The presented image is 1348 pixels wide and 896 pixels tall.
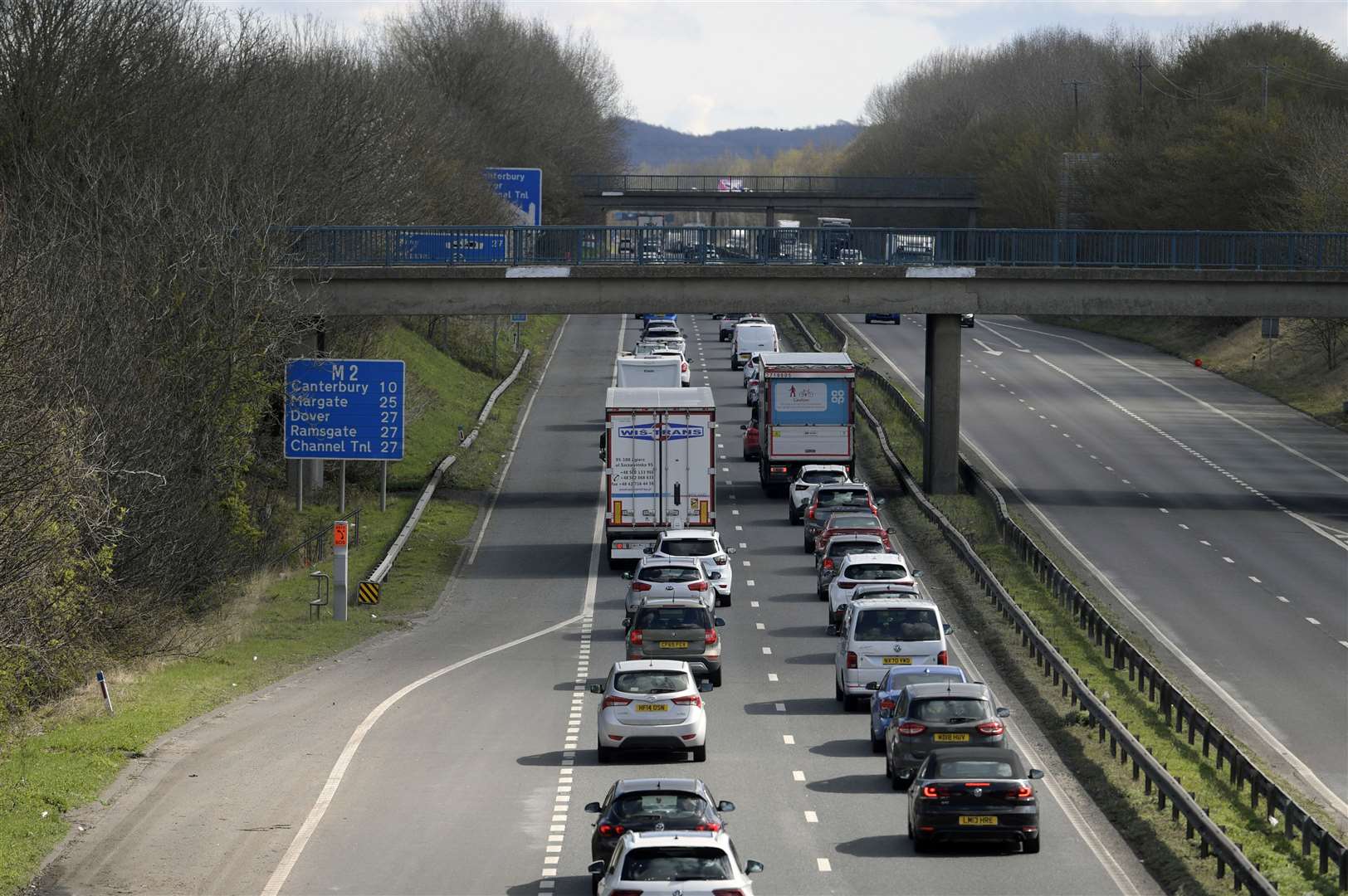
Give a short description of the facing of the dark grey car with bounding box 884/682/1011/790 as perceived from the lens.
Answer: facing away from the viewer

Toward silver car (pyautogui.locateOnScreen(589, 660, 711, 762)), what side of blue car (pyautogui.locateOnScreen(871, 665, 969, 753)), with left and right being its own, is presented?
left

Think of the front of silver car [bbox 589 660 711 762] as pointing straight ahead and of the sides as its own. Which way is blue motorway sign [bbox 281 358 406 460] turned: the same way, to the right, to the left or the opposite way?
the opposite way

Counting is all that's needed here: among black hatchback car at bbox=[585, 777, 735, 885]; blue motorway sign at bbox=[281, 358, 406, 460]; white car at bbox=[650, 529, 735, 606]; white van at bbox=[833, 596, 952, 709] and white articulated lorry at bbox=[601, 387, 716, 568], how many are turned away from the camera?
4

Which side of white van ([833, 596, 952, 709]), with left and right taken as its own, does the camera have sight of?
back

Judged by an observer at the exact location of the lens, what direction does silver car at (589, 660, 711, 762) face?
facing away from the viewer

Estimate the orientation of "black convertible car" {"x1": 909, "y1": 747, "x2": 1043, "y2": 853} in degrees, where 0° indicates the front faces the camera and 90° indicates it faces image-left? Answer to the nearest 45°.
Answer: approximately 180°

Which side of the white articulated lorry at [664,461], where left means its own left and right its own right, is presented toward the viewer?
back

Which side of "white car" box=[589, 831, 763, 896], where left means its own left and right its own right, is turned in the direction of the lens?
back

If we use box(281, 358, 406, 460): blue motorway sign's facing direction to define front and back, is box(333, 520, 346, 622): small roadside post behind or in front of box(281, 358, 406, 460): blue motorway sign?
in front

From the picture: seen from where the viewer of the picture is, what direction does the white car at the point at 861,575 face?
facing away from the viewer

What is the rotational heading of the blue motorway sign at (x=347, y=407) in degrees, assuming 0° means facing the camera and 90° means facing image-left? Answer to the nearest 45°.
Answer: approximately 0°

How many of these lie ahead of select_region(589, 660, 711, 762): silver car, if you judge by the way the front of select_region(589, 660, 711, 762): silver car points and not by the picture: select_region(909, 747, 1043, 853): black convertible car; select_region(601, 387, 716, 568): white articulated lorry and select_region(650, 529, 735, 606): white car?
2

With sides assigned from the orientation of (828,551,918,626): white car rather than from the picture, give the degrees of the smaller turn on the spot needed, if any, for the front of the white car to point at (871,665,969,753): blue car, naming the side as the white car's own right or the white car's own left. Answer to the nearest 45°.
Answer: approximately 180°
